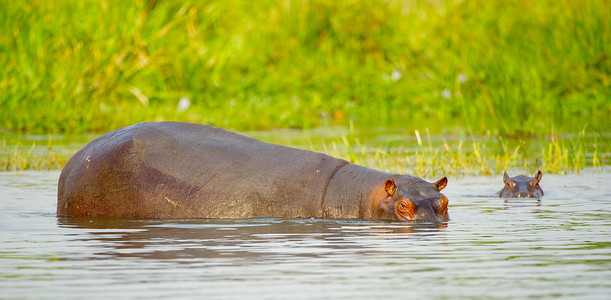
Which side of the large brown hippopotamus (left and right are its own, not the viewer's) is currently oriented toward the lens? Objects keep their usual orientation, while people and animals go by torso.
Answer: right
